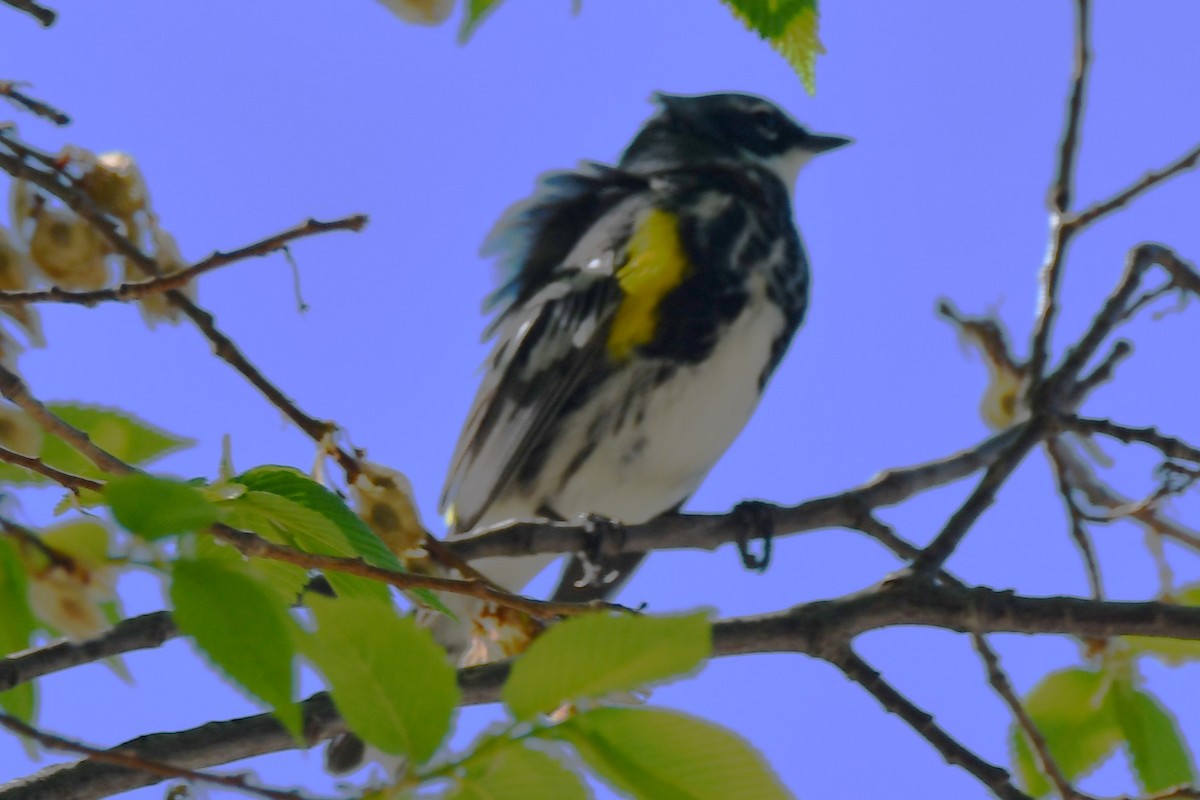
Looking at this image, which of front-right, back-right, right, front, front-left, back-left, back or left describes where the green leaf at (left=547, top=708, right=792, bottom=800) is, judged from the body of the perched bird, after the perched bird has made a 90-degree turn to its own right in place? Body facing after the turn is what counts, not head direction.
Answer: front

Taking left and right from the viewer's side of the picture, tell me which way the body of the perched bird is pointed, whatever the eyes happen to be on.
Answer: facing to the right of the viewer

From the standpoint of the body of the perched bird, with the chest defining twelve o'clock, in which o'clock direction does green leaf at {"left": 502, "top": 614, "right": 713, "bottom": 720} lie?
The green leaf is roughly at 3 o'clock from the perched bird.

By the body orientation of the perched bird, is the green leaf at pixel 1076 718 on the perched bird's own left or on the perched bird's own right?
on the perched bird's own right

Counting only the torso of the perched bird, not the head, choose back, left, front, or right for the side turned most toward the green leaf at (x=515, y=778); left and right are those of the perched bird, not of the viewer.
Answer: right

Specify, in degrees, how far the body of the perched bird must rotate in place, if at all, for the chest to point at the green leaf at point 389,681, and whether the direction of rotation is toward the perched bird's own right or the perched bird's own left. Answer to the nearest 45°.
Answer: approximately 90° to the perched bird's own right

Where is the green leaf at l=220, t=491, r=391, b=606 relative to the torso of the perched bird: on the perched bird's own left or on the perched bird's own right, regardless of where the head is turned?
on the perched bird's own right

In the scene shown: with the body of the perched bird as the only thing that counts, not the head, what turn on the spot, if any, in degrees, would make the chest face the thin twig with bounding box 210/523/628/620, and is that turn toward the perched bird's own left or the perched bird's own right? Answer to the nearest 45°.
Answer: approximately 90° to the perched bird's own right

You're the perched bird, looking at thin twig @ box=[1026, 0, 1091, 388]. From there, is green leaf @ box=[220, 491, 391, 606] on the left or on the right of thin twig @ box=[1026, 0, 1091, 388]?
right

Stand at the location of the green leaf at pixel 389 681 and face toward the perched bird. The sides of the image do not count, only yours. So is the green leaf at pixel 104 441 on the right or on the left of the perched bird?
left
